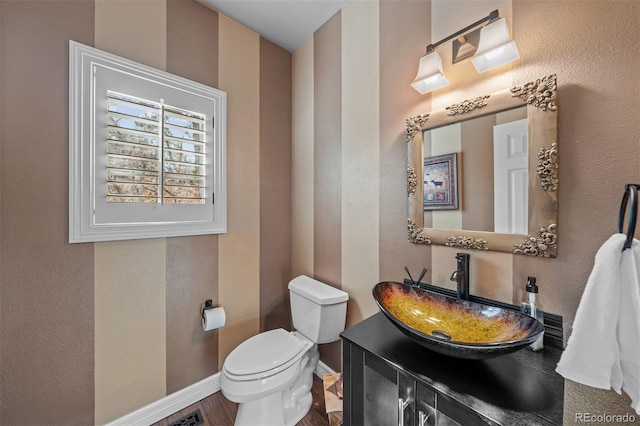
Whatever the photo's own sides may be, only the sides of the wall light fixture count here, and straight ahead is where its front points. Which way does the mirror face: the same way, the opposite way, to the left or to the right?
the same way

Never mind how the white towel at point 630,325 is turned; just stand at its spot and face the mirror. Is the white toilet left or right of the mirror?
left

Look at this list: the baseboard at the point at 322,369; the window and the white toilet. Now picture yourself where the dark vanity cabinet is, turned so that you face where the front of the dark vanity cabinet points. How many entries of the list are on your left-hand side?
0

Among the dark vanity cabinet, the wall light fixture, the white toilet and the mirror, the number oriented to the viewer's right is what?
0

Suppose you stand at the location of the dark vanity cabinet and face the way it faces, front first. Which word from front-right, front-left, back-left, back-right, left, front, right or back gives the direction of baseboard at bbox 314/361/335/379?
right

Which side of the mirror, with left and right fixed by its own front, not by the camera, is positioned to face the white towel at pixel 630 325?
left

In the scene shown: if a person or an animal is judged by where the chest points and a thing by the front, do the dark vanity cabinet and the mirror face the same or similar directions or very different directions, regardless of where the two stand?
same or similar directions

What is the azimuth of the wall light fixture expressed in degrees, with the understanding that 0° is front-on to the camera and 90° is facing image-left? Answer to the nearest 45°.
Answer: approximately 45°

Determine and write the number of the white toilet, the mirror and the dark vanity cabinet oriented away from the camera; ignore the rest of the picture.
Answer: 0

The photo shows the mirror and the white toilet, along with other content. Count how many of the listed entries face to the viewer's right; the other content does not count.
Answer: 0

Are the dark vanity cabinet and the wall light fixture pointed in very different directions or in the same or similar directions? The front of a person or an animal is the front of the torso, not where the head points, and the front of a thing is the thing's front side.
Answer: same or similar directions

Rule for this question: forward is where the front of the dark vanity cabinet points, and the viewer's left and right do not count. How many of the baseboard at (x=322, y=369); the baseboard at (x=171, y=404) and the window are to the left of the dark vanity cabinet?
0

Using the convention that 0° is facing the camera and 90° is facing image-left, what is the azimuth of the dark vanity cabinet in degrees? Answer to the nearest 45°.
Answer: approximately 45°
